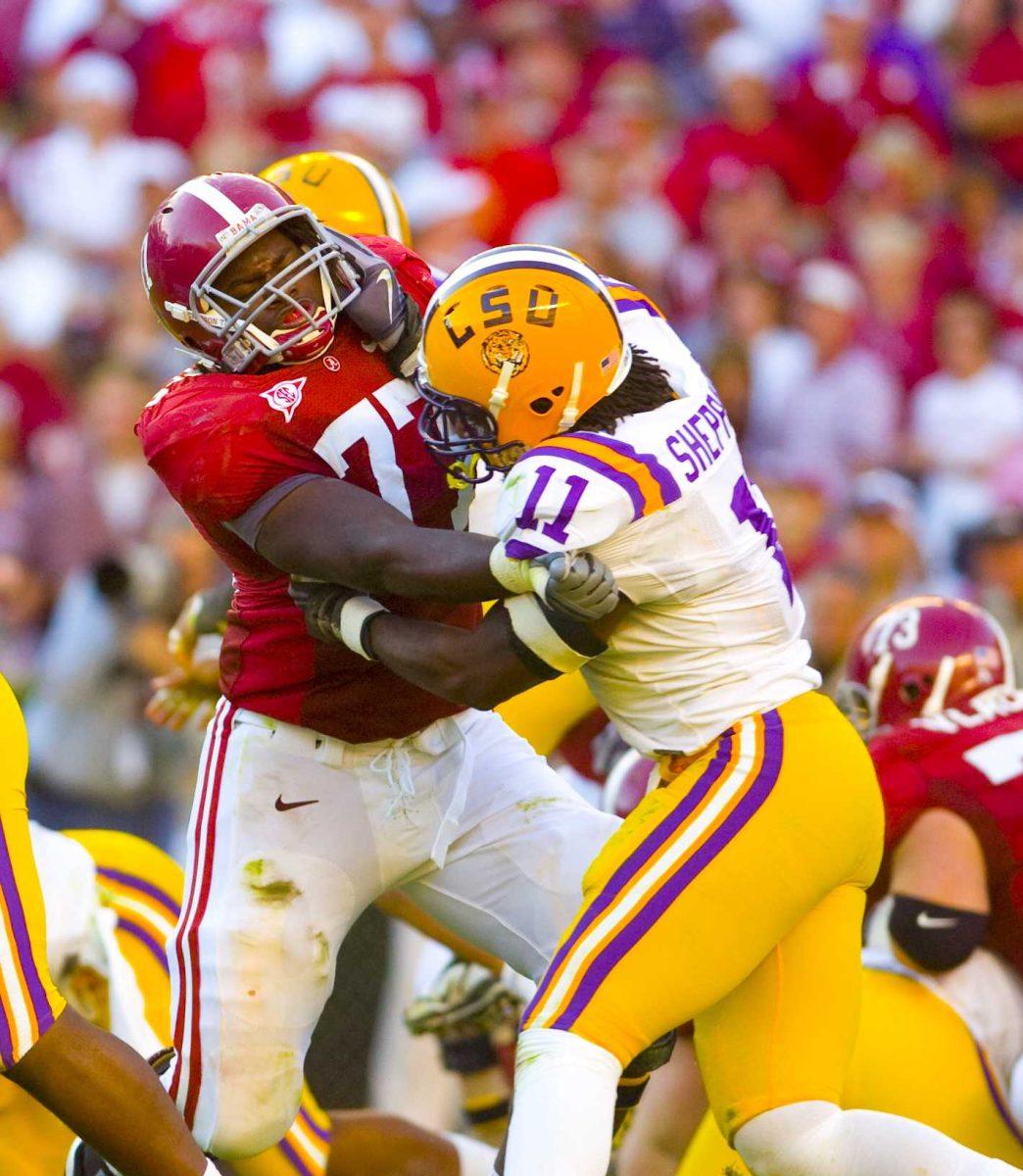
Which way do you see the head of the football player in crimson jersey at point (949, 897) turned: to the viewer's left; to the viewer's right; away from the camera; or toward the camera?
to the viewer's left

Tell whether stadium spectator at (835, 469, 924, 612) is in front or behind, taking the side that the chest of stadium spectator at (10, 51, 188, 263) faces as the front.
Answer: in front

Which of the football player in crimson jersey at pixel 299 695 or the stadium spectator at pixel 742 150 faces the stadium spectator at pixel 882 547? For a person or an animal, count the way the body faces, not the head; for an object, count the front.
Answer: the stadium spectator at pixel 742 150

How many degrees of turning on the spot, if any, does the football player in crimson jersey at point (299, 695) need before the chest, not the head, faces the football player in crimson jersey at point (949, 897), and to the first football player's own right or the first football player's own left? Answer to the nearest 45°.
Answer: approximately 45° to the first football player's own left

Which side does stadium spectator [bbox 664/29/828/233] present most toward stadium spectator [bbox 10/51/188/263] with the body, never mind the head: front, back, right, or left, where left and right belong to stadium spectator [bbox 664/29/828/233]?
right

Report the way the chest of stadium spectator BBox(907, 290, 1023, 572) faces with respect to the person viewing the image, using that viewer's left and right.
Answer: facing the viewer

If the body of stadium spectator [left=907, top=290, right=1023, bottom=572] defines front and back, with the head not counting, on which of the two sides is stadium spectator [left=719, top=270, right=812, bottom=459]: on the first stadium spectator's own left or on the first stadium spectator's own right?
on the first stadium spectator's own right

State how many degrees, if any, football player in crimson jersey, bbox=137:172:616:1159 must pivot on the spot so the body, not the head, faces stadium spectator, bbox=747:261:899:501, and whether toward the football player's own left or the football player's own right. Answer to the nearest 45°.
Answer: approximately 90° to the football player's own left

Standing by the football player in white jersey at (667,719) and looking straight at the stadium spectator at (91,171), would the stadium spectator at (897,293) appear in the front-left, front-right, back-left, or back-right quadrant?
front-right

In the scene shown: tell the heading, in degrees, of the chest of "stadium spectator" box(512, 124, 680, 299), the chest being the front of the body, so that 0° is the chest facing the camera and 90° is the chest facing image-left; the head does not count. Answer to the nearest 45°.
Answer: approximately 0°

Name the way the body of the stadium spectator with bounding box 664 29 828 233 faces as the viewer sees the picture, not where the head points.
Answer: toward the camera

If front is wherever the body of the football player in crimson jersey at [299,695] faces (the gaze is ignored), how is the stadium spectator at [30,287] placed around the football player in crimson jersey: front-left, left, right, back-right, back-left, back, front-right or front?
back-left

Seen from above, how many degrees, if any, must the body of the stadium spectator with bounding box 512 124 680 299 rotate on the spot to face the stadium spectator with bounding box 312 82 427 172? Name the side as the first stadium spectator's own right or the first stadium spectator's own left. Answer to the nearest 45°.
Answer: approximately 135° to the first stadium spectator's own right

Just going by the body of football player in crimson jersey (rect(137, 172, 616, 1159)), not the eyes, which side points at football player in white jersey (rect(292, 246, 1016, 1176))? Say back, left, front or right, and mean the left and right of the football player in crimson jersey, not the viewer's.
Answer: front

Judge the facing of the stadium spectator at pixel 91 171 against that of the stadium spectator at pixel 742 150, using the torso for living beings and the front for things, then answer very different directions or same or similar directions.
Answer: same or similar directions

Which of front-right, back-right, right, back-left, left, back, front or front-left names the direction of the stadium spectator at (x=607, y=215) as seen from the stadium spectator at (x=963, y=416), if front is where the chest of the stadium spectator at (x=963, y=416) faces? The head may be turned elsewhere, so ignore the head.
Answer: back-right

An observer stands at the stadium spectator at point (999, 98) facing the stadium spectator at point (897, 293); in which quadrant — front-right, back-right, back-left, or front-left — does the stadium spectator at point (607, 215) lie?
front-right
